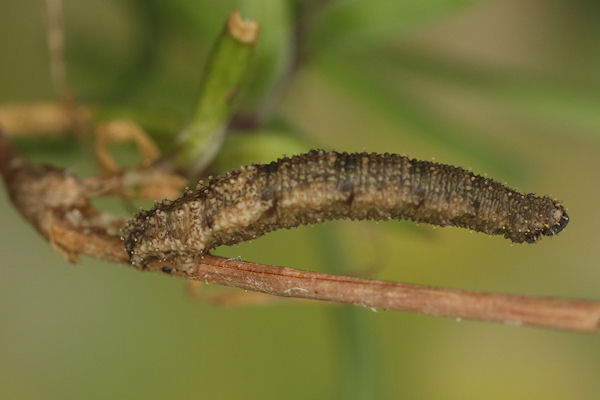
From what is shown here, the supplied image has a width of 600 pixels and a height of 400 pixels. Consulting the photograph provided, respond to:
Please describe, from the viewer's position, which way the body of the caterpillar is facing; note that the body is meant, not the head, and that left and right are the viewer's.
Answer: facing to the right of the viewer
